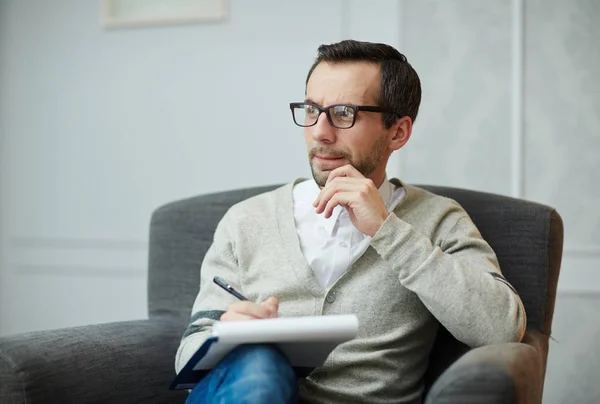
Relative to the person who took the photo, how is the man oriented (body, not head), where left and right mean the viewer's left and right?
facing the viewer and to the left of the viewer

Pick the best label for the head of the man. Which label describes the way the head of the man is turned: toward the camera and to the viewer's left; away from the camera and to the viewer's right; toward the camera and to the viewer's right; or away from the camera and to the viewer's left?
toward the camera and to the viewer's left
